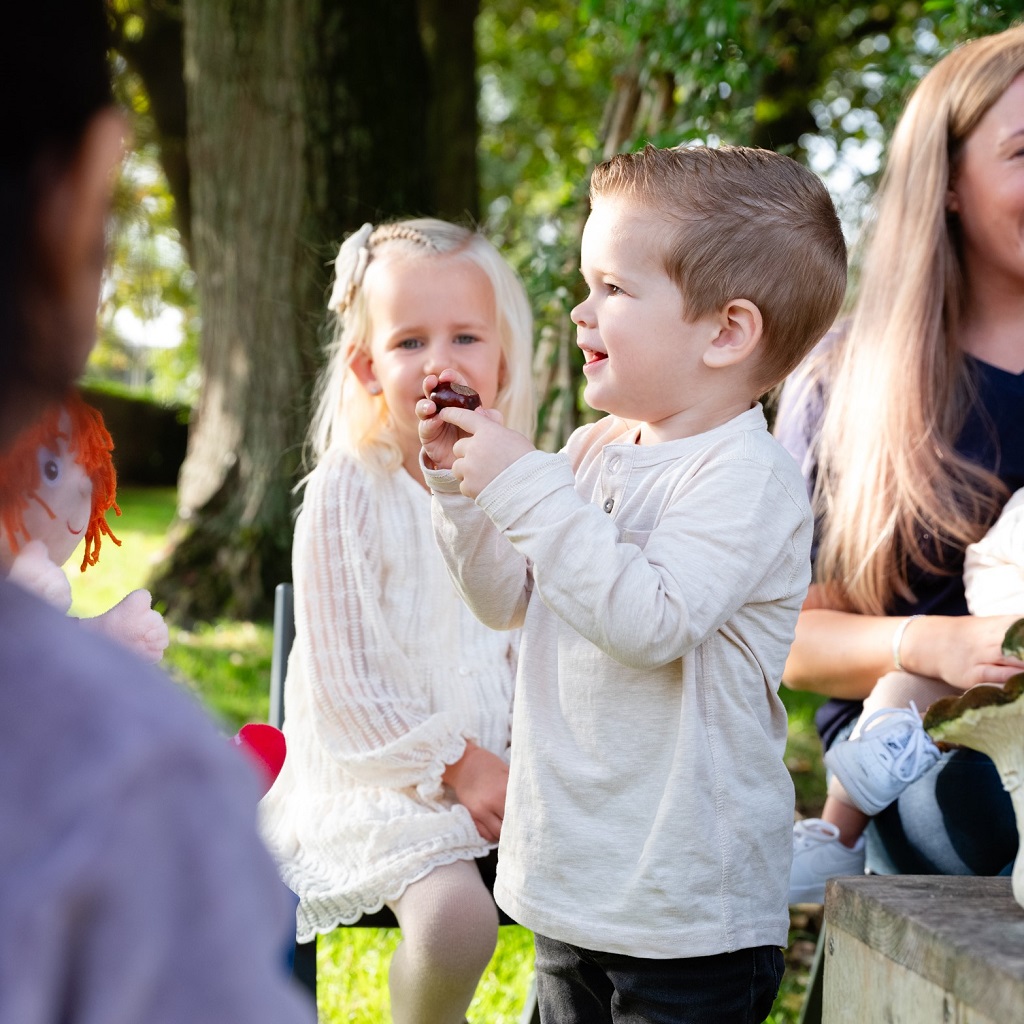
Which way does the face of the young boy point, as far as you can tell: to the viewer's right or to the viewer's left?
to the viewer's left

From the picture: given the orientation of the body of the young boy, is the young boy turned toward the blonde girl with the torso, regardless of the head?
no

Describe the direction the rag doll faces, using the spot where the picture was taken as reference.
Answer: facing the viewer and to the right of the viewer

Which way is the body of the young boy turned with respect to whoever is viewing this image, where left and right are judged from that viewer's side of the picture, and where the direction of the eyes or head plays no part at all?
facing the viewer and to the left of the viewer

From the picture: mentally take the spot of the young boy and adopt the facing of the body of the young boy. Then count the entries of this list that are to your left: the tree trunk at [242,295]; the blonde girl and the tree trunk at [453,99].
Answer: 0

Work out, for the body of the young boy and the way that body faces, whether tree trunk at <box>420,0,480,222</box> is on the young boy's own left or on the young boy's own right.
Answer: on the young boy's own right

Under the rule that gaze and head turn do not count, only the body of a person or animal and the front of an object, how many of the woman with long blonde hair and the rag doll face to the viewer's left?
0

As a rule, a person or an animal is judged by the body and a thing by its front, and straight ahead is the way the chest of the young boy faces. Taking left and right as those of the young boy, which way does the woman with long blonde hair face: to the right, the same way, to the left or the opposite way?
to the left

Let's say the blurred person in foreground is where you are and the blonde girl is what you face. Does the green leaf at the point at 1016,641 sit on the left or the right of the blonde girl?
right

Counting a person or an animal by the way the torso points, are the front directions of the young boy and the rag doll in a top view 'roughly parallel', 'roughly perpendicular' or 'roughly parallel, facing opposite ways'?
roughly perpendicular
